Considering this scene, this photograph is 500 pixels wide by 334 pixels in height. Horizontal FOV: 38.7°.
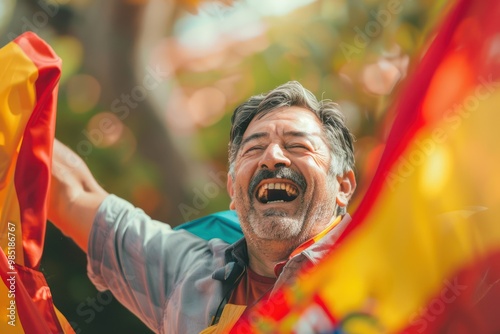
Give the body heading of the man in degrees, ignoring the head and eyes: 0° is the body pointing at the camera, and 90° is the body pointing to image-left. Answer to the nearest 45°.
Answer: approximately 0°

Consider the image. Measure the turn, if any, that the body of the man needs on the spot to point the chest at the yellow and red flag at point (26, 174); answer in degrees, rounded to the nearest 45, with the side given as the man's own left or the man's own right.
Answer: approximately 90° to the man's own right

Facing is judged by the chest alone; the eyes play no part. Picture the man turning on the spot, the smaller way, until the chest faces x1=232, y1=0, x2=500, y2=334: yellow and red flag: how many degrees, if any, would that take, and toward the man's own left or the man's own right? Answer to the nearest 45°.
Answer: approximately 45° to the man's own left
